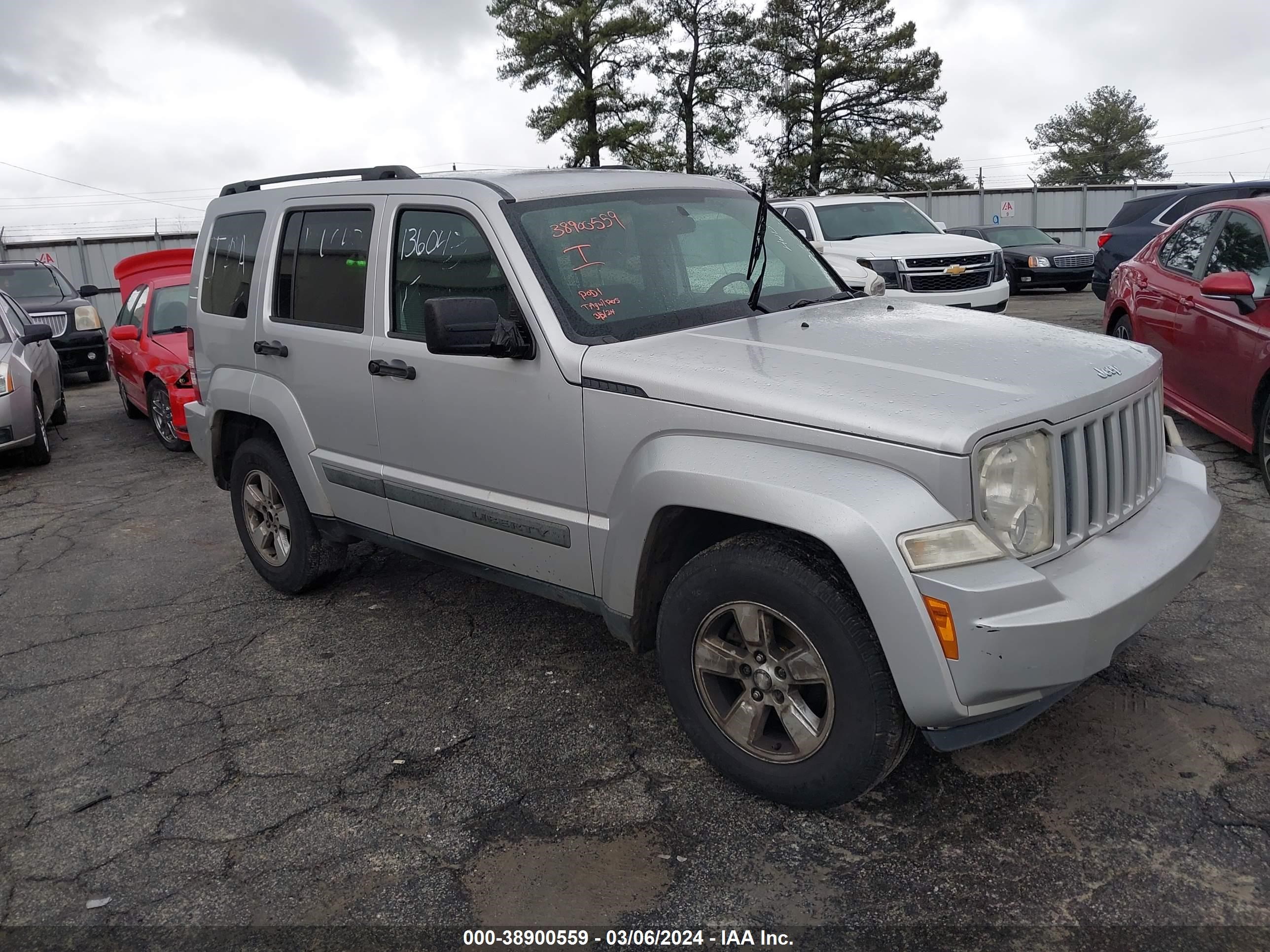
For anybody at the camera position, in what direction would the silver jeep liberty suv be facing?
facing the viewer and to the right of the viewer

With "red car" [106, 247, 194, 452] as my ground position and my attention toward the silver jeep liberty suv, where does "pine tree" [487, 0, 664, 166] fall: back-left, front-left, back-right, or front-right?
back-left

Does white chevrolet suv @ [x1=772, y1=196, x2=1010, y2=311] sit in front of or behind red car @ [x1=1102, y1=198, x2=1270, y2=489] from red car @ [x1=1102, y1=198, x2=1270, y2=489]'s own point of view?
behind

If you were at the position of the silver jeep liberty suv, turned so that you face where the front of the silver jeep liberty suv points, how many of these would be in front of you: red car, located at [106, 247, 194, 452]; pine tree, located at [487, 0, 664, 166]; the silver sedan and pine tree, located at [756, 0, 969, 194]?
0

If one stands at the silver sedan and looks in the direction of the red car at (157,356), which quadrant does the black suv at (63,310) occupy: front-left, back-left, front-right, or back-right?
front-left

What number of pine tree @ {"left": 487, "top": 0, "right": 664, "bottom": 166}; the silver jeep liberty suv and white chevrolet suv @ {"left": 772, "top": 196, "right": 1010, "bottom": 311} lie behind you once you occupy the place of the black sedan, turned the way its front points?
1

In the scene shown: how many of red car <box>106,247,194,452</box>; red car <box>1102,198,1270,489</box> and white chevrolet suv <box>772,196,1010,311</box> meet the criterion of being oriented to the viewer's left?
0

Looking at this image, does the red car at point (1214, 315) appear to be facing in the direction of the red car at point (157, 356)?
no

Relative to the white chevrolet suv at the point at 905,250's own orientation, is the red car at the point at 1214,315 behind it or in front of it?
in front

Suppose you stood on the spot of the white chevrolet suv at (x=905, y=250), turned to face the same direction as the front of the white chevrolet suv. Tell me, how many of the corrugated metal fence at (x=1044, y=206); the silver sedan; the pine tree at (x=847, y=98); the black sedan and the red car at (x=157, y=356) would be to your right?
2

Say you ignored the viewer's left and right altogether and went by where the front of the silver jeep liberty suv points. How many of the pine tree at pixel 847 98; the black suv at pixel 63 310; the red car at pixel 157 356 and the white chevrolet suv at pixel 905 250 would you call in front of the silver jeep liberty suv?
0

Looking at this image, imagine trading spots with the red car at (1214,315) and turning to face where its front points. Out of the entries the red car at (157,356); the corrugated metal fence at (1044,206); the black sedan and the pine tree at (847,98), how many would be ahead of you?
0

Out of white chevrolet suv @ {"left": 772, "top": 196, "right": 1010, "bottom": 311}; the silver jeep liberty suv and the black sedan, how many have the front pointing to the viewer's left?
0

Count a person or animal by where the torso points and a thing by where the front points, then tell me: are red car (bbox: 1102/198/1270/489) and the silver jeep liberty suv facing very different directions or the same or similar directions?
same or similar directions

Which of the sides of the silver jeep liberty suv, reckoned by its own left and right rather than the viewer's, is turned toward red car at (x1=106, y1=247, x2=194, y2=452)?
back

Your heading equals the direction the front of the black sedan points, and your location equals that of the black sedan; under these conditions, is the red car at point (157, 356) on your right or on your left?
on your right

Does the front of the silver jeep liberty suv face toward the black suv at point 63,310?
no

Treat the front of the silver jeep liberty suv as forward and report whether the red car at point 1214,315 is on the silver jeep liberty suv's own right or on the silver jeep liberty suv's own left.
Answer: on the silver jeep liberty suv's own left

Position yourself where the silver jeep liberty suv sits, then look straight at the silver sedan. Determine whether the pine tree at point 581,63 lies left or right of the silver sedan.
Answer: right
